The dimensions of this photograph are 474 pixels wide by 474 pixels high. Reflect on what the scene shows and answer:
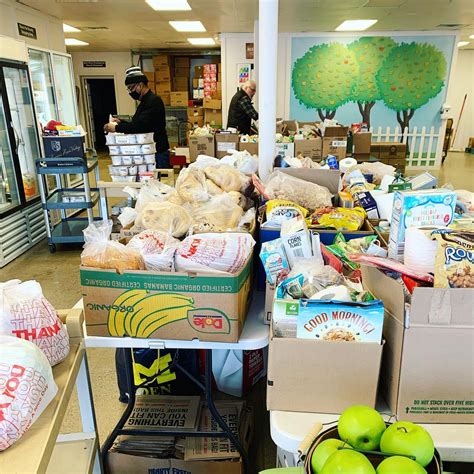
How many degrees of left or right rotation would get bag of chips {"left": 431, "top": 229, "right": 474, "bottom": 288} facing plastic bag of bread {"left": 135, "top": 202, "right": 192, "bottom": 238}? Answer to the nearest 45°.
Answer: approximately 90° to its right

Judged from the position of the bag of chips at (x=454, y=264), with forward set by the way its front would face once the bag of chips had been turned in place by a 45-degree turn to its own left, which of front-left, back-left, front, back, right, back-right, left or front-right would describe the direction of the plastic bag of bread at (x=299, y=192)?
back
